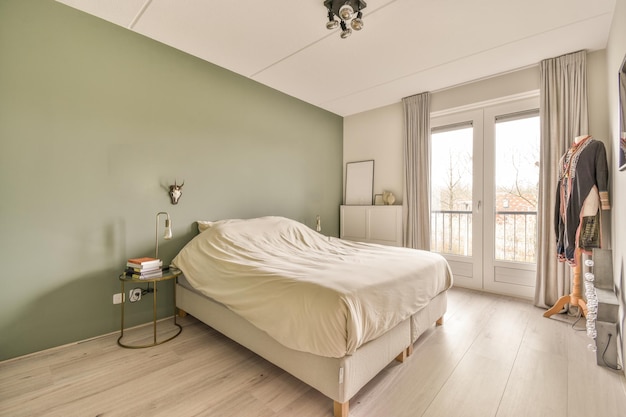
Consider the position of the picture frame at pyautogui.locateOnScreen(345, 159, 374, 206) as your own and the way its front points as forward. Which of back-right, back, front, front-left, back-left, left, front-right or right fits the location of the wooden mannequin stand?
left

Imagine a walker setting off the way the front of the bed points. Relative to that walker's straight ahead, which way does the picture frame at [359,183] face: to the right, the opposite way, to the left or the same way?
to the right

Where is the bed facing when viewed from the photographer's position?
facing the viewer and to the right of the viewer

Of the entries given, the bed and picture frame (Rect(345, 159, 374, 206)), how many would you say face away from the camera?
0

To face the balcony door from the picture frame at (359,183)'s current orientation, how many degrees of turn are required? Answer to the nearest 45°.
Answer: approximately 90° to its left

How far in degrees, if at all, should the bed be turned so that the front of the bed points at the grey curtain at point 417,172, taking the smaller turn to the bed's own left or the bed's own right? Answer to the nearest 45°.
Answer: approximately 90° to the bed's own left

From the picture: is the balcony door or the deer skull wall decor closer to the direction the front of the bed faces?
the balcony door

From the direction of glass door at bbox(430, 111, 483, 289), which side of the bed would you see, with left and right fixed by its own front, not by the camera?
left

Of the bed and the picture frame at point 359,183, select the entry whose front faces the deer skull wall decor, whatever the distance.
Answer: the picture frame

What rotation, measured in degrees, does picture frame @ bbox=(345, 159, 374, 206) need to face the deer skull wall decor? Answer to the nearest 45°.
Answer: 0° — it already faces it

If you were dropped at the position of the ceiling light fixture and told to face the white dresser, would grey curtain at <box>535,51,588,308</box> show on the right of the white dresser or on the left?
right

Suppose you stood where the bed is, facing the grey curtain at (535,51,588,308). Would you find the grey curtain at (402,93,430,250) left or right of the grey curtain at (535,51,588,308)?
left

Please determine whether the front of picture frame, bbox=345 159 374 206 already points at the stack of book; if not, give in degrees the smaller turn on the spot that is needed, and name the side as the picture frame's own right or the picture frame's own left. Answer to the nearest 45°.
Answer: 0° — it already faces it

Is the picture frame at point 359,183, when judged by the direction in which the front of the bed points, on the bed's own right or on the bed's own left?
on the bed's own left

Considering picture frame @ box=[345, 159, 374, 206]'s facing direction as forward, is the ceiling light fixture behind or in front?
in front

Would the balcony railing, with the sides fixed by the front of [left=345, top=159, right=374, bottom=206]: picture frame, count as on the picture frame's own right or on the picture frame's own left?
on the picture frame's own left

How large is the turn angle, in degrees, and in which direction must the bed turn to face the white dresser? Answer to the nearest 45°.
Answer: approximately 135° to its left

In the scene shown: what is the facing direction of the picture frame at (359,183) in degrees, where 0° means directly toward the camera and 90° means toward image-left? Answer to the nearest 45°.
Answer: approximately 45°
